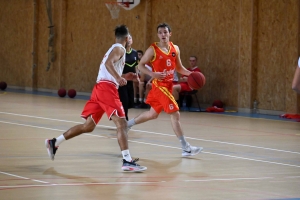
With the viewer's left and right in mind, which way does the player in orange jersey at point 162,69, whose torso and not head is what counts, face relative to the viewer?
facing the viewer and to the right of the viewer

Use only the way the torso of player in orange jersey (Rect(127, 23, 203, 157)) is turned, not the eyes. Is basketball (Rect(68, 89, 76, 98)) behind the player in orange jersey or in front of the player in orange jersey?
behind

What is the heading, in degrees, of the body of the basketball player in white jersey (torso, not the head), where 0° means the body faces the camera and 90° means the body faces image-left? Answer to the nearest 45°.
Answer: approximately 270°

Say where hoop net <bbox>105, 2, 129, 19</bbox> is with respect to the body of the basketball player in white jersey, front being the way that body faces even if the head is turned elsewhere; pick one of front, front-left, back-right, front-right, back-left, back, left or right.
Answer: left

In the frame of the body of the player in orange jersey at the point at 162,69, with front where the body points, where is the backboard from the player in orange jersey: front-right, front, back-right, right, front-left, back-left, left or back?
back-left

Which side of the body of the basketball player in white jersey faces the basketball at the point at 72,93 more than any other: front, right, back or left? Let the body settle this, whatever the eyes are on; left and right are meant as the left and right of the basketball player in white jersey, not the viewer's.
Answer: left

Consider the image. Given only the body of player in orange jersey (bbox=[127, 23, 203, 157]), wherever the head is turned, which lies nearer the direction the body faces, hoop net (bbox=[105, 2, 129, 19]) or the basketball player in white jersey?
the basketball player in white jersey

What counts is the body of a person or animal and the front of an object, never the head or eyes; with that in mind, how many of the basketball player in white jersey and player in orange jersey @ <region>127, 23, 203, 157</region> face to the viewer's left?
0

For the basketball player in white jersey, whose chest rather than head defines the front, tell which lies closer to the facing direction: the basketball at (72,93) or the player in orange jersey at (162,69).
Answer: the player in orange jersey

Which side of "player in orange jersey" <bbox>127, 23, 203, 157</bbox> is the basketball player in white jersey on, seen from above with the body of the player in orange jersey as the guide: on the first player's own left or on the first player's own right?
on the first player's own right

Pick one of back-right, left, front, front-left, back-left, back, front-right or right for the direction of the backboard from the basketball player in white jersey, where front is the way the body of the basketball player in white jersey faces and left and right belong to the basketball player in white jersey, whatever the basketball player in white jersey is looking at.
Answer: left

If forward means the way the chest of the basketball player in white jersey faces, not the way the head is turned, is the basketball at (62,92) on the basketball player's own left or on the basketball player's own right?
on the basketball player's own left
